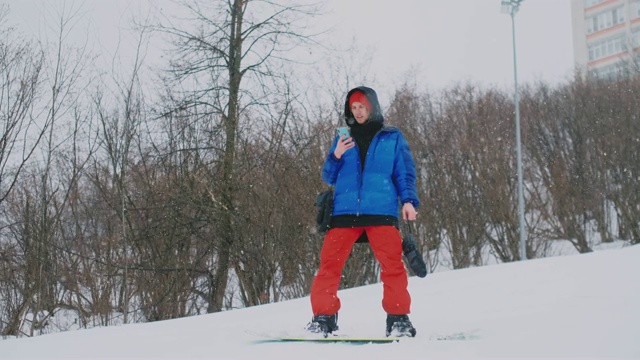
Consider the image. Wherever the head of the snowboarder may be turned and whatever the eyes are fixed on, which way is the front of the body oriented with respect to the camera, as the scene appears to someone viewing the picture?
toward the camera

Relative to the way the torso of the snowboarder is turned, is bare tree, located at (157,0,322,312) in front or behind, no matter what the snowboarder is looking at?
behind
